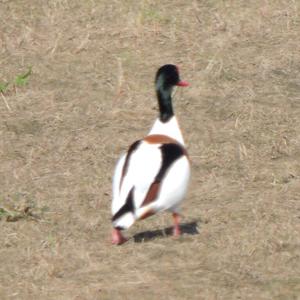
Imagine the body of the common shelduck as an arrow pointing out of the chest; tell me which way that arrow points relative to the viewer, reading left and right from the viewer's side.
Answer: facing away from the viewer and to the right of the viewer
